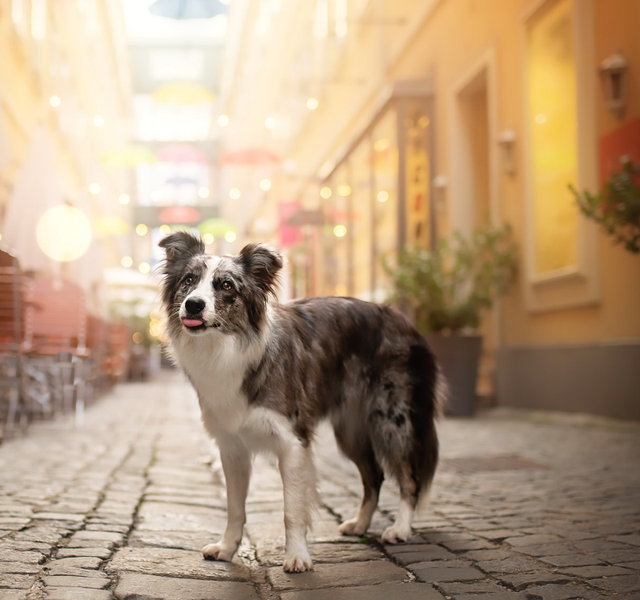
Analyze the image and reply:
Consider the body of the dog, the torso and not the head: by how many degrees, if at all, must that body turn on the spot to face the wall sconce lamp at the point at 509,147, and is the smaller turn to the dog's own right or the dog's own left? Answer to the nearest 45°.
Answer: approximately 135° to the dog's own right

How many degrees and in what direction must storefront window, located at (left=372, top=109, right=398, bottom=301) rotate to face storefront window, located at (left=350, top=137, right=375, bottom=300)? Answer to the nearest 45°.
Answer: approximately 90° to its right

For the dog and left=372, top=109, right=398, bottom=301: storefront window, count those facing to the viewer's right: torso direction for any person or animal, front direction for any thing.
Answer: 0

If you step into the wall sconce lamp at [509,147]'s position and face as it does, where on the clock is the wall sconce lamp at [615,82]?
the wall sconce lamp at [615,82] is roughly at 10 o'clock from the wall sconce lamp at [509,147].

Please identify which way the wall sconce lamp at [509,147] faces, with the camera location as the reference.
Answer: facing the viewer and to the left of the viewer

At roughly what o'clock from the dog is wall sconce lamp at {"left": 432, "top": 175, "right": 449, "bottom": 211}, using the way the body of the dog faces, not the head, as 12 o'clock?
The wall sconce lamp is roughly at 5 o'clock from the dog.

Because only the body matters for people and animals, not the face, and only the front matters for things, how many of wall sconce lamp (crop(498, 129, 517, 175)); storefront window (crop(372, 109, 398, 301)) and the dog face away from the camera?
0

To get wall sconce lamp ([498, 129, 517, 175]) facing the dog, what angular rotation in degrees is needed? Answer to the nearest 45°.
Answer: approximately 45° to its left

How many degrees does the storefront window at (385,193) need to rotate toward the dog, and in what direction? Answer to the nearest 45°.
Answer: approximately 90° to its left

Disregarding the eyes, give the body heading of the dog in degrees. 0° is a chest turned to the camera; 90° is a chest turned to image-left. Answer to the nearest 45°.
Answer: approximately 45°

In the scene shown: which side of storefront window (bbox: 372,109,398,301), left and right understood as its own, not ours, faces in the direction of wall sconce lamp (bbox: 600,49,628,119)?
left

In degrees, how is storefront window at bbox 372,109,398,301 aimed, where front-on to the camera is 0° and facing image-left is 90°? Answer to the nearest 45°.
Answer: approximately 90°

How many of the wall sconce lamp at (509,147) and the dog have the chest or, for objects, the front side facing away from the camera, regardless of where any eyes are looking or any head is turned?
0
